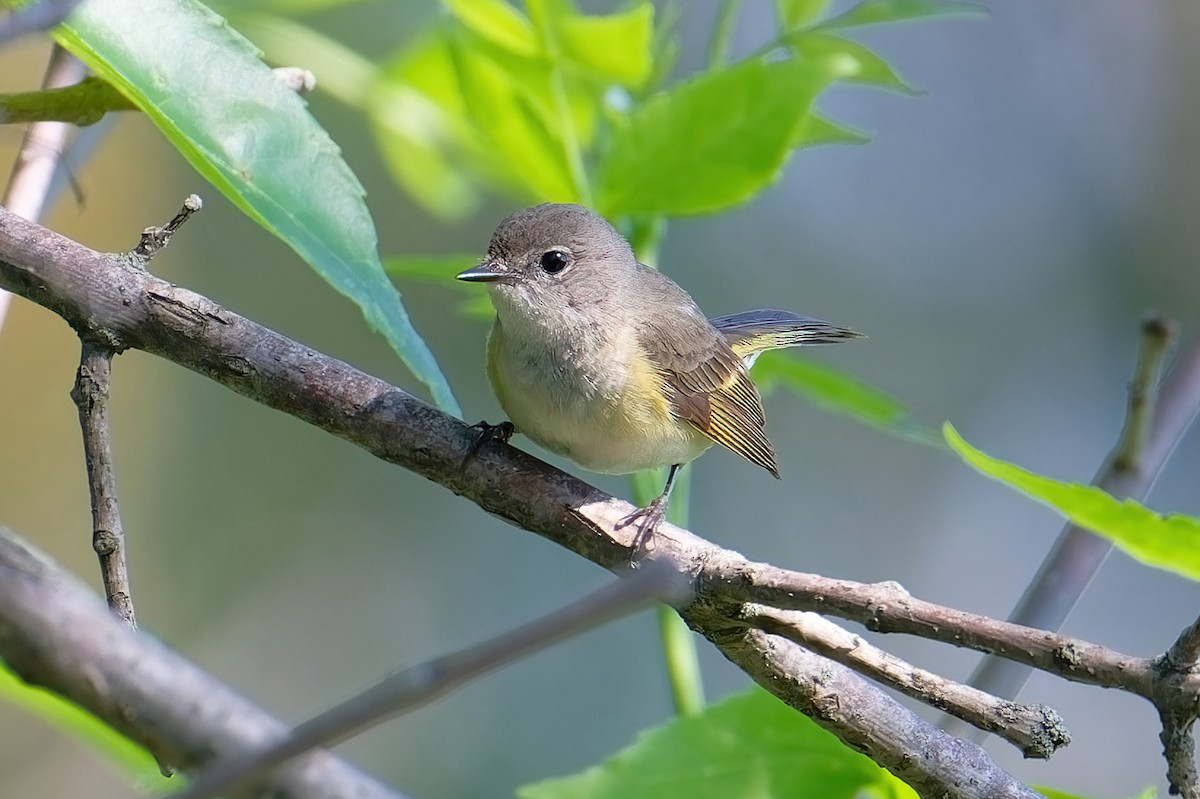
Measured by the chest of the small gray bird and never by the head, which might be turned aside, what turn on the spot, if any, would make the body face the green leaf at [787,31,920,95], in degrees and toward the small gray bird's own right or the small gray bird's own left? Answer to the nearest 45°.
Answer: approximately 180°

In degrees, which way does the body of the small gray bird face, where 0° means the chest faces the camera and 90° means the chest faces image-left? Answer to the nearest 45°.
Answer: approximately 45°

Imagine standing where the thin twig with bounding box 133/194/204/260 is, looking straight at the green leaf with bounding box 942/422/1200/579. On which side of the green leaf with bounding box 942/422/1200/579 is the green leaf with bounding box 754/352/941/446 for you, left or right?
left
